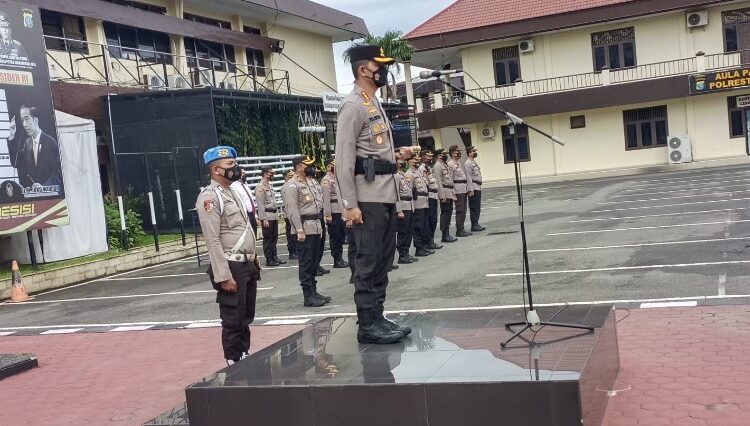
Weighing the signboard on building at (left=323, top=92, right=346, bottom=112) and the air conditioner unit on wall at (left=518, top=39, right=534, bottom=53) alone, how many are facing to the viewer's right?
0

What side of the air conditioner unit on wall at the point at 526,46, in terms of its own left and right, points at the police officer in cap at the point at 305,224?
front

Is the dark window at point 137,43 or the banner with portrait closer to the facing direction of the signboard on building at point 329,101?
the banner with portrait

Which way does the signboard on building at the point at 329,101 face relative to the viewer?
toward the camera

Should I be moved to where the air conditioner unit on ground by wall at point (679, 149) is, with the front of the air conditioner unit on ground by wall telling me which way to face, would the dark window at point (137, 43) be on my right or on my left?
on my right

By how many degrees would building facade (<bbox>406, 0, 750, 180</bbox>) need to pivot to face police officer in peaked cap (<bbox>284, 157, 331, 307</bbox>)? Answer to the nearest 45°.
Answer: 0° — it already faces them

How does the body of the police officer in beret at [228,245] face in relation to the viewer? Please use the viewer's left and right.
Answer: facing the viewer and to the right of the viewer

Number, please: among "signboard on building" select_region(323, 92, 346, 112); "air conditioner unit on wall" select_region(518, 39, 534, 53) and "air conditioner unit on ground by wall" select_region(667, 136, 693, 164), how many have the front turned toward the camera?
3

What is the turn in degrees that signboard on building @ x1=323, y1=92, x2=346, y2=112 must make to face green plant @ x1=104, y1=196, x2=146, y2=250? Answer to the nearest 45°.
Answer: approximately 45° to its right

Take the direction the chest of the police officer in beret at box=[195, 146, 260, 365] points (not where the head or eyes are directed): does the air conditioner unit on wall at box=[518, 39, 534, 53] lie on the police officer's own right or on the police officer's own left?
on the police officer's own left

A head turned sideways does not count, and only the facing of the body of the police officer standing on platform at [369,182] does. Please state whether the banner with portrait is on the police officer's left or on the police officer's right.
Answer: on the police officer's left

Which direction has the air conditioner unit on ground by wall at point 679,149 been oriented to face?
toward the camera

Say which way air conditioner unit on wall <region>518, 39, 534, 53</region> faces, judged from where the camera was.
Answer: facing the viewer

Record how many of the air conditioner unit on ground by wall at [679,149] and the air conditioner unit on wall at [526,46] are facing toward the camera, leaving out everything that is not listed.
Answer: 2
